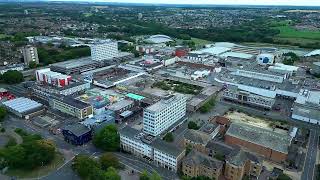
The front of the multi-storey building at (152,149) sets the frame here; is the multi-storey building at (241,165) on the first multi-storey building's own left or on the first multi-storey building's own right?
on the first multi-storey building's own left

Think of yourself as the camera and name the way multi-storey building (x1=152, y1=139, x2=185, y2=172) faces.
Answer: facing the viewer and to the left of the viewer

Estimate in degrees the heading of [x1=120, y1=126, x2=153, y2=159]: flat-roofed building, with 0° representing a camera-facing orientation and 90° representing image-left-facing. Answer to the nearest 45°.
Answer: approximately 45°

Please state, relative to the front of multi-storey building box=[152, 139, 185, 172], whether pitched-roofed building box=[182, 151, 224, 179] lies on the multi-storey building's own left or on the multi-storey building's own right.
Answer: on the multi-storey building's own left

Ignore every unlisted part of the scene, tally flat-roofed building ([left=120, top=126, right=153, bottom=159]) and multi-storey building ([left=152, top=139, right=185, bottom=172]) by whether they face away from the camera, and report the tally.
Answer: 0

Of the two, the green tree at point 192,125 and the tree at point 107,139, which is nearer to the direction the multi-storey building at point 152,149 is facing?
the tree

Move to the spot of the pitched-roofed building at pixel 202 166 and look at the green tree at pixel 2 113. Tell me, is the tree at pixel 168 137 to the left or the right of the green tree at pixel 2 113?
right
